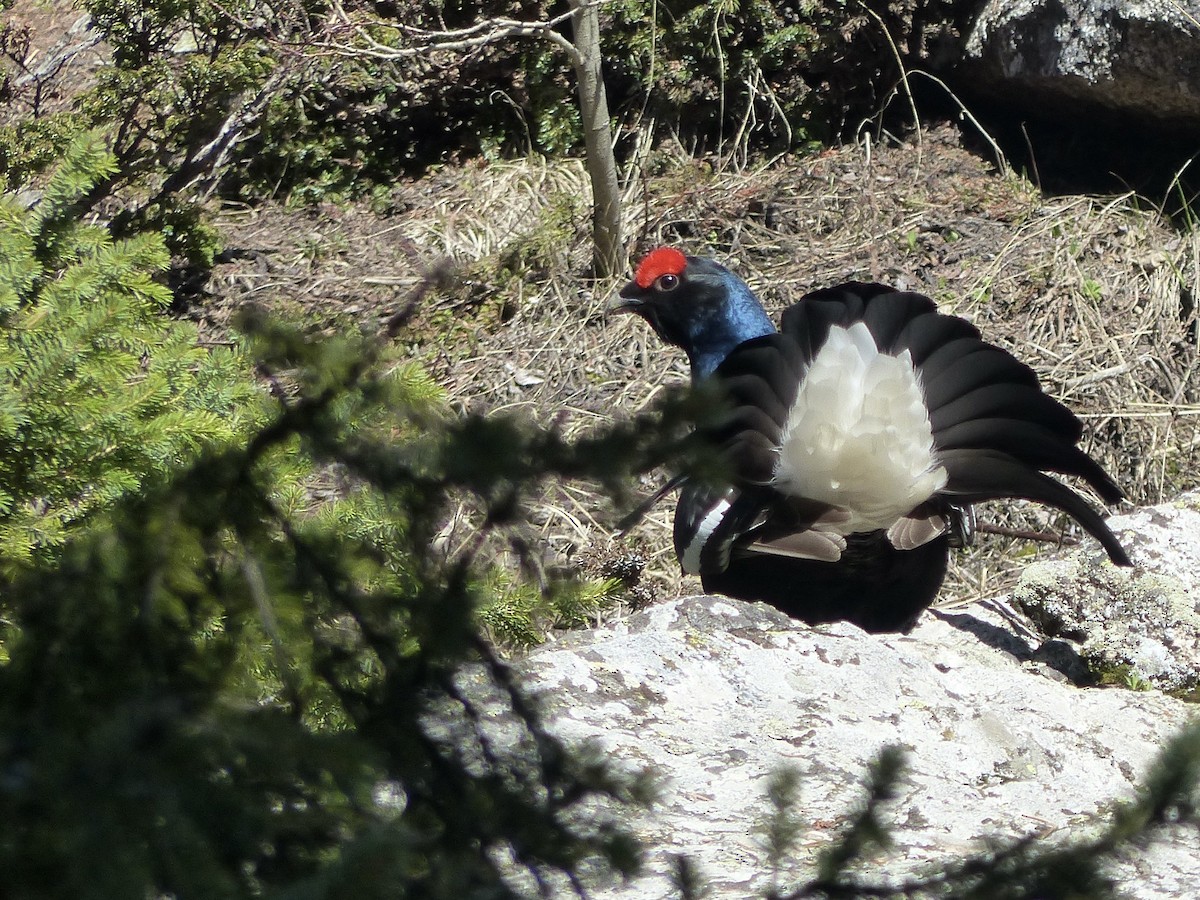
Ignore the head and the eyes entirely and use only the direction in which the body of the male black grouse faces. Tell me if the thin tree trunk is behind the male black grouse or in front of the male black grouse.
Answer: in front

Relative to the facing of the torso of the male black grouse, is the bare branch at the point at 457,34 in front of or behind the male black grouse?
in front

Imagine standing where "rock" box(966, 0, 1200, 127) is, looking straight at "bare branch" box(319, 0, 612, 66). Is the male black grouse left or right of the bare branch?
left

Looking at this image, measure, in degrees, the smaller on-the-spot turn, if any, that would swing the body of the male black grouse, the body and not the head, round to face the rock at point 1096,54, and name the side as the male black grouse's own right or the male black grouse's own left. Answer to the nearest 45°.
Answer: approximately 45° to the male black grouse's own right

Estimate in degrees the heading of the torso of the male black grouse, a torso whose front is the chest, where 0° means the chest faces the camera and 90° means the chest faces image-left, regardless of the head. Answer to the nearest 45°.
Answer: approximately 135°
